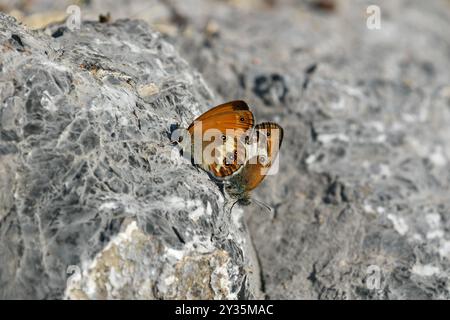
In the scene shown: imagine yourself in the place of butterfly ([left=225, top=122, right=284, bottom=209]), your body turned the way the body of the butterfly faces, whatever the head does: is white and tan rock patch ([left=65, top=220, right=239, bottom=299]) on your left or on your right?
on your right

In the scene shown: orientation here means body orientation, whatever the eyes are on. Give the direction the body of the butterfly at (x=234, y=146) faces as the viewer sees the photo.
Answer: to the viewer's left

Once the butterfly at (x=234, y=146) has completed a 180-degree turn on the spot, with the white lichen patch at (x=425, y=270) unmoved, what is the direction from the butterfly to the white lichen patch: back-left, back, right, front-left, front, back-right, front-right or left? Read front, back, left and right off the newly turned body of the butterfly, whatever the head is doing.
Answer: front
